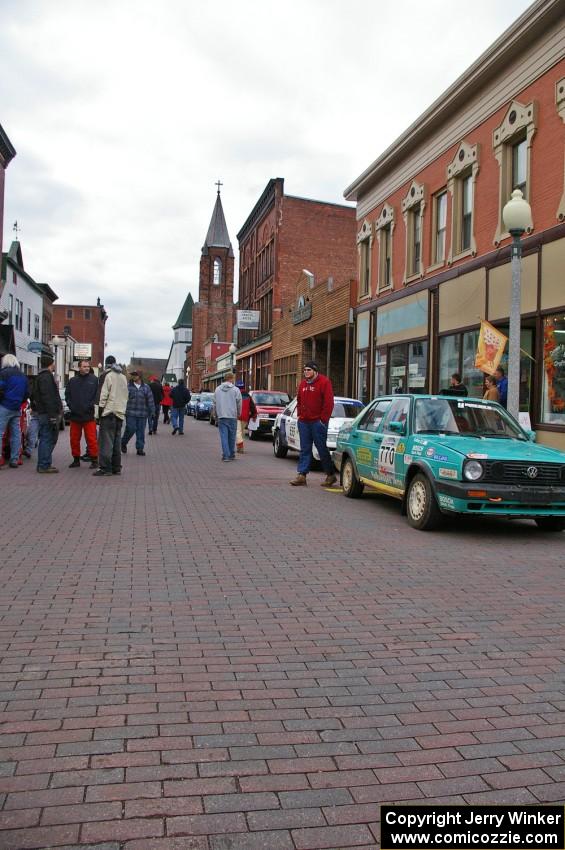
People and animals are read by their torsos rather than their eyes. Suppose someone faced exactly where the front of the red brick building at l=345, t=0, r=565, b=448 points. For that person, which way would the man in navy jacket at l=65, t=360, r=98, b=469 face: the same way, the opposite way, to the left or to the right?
to the left

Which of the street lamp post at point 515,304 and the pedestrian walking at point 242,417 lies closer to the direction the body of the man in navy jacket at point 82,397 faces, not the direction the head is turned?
the street lamp post

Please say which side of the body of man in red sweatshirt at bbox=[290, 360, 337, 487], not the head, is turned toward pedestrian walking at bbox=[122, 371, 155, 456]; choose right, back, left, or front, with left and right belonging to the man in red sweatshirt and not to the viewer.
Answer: right

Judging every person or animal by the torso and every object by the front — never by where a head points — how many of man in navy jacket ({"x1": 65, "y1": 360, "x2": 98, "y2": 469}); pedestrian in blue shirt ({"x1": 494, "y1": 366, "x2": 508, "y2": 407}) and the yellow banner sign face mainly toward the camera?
2

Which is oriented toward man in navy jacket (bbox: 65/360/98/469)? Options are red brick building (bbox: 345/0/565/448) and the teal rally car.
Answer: the red brick building

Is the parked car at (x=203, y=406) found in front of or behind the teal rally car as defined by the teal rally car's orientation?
behind

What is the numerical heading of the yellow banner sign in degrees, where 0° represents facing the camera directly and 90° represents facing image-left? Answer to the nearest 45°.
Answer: approximately 0°

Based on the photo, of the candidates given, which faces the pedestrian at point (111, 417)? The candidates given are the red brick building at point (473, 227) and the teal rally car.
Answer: the red brick building
